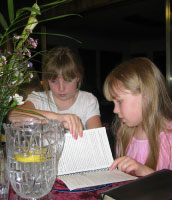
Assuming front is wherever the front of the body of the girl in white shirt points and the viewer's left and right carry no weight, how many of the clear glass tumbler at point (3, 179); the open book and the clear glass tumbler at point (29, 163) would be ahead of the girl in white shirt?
3

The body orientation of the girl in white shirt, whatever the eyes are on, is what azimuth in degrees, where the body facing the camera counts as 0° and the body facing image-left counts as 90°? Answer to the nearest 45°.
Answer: approximately 0°

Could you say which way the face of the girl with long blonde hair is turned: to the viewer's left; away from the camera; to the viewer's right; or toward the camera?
to the viewer's left

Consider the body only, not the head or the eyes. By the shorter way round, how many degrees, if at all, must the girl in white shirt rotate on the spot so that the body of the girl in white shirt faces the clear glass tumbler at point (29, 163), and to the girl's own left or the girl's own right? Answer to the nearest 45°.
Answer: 0° — they already face it

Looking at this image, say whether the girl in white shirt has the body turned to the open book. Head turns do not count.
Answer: yes

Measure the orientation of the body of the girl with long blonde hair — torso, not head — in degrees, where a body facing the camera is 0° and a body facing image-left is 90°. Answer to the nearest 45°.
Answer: approximately 45°

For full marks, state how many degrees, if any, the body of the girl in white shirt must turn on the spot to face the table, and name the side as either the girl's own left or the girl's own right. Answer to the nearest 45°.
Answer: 0° — they already face it
